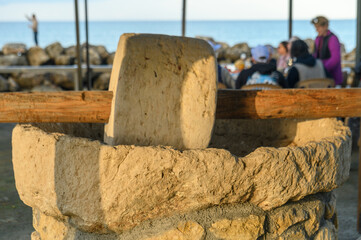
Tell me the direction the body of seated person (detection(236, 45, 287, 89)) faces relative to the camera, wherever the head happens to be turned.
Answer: away from the camera

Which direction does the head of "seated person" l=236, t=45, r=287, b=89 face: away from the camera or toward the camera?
away from the camera

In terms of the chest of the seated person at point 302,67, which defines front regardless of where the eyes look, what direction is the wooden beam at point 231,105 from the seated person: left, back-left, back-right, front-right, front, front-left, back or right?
back-left

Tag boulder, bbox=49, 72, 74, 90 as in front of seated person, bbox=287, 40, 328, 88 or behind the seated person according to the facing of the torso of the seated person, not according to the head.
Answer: in front

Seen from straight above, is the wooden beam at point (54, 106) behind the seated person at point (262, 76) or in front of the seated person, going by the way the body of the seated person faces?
behind

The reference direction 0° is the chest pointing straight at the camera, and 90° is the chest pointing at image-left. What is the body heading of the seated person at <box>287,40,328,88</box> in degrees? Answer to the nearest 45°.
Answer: approximately 135°

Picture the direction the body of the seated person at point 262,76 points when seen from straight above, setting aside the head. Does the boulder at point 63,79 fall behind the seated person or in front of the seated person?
in front

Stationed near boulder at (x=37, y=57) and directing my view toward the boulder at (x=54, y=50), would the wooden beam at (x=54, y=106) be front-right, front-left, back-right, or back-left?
back-right

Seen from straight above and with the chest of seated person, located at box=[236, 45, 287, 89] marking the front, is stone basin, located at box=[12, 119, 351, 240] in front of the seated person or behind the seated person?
behind
